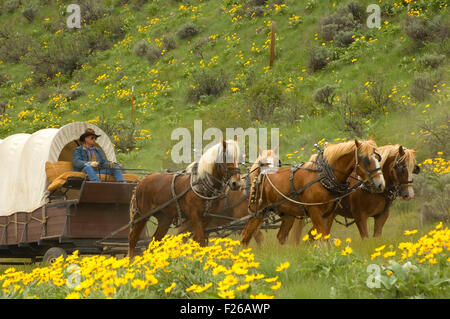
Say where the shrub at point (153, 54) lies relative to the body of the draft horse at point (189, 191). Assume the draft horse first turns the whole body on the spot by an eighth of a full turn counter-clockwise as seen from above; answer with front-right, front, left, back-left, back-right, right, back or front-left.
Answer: front-left

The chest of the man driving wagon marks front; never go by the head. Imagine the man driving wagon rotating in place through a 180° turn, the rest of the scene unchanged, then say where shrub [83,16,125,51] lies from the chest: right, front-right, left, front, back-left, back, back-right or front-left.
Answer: front-right

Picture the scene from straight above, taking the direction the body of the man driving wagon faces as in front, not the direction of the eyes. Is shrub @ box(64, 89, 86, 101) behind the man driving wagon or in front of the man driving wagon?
behind

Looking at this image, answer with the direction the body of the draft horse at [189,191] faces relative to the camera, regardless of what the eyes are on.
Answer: to the viewer's right

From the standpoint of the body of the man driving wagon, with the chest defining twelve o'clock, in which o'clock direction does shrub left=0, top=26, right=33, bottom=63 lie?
The shrub is roughly at 7 o'clock from the man driving wagon.

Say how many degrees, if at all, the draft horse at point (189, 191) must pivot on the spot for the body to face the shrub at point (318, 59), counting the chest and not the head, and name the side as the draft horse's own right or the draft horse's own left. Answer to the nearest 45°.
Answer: approximately 90° to the draft horse's own left

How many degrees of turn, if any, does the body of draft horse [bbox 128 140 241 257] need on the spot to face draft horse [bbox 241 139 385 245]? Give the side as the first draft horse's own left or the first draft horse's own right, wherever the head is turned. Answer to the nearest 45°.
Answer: approximately 45° to the first draft horse's own right

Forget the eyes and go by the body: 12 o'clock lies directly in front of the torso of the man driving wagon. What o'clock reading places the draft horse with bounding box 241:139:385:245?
The draft horse is roughly at 12 o'clock from the man driving wagon.

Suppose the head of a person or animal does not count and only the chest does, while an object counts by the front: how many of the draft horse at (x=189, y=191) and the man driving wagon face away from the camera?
0

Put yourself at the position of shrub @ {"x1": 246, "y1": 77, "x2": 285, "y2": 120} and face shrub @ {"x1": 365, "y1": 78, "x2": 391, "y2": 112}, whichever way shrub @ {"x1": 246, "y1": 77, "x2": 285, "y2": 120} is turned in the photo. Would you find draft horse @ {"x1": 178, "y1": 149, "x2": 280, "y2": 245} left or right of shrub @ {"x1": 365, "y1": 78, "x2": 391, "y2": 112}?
right

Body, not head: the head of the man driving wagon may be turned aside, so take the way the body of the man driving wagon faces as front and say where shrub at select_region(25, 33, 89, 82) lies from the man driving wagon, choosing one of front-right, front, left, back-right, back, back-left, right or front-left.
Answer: back-left

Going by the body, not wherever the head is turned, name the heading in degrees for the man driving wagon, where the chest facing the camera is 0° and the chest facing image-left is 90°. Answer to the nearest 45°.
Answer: approximately 315°

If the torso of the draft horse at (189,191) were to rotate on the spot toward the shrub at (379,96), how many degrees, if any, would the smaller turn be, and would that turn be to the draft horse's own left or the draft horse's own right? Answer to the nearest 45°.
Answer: approximately 45° to the draft horse's own left

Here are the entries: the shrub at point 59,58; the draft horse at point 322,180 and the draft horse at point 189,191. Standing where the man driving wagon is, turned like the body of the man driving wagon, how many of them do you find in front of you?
2
